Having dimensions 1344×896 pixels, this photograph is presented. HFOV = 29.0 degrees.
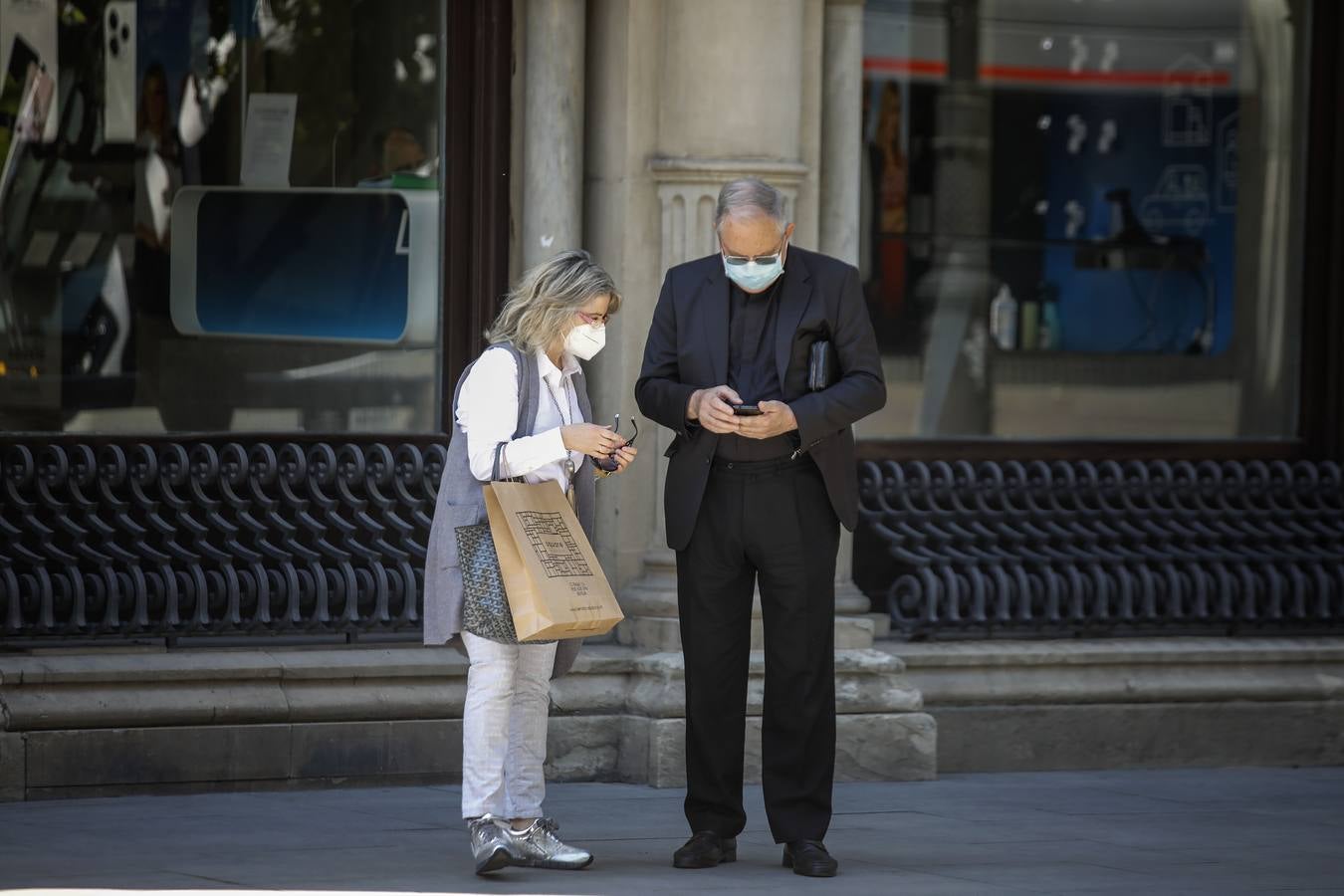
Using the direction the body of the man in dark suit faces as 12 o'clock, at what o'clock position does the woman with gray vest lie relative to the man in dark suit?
The woman with gray vest is roughly at 2 o'clock from the man in dark suit.

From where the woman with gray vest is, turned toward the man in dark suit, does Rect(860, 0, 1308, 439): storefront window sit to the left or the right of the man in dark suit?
left

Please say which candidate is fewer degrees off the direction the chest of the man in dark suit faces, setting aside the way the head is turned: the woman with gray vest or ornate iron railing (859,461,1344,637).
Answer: the woman with gray vest

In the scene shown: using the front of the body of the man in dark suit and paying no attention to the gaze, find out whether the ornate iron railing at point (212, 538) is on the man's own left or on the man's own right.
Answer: on the man's own right

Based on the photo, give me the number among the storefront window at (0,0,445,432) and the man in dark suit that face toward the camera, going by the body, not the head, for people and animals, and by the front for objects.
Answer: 2

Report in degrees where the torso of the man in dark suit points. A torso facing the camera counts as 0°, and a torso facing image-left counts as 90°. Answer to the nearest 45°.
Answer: approximately 0°
